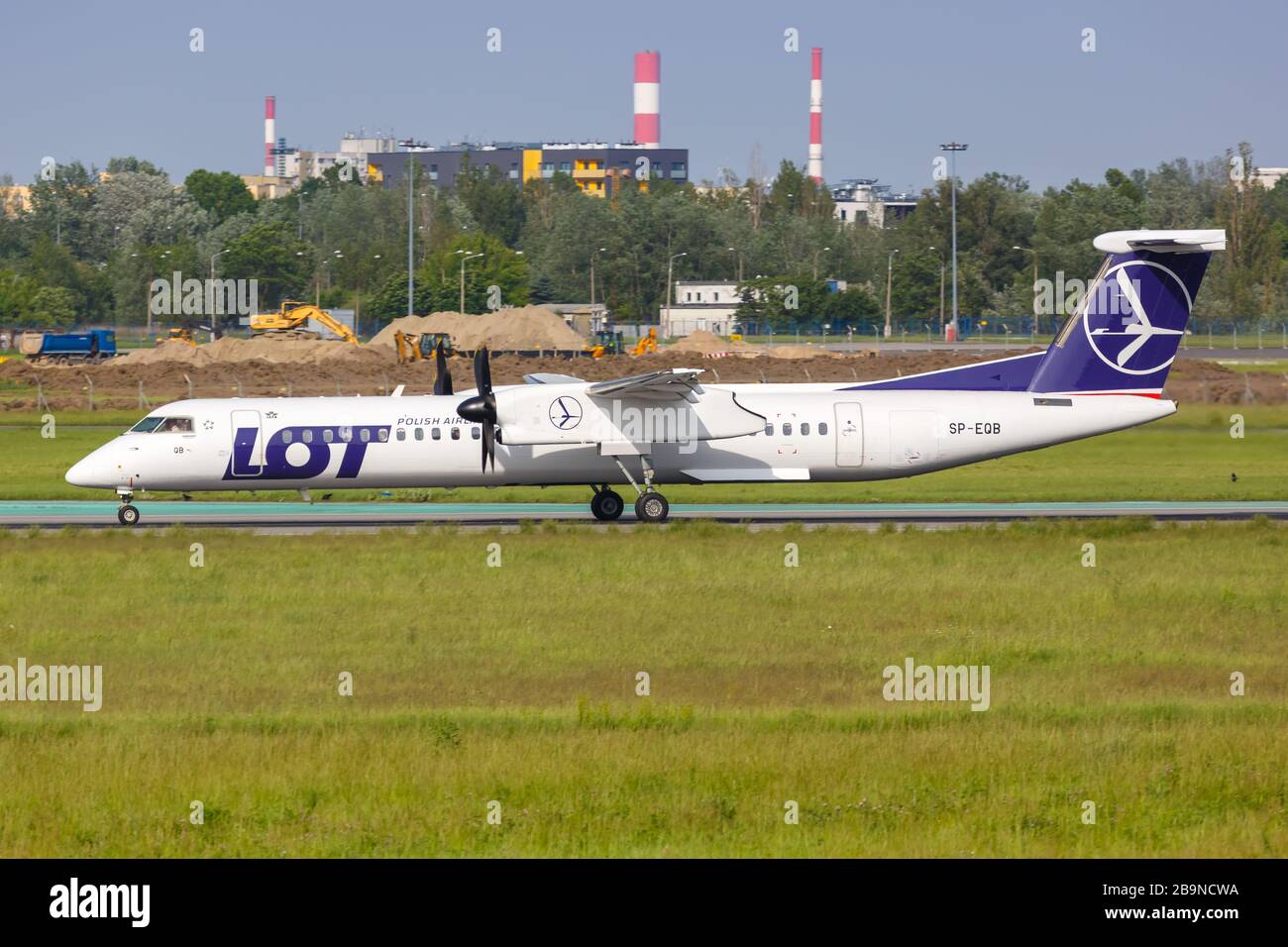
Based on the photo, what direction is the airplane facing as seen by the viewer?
to the viewer's left
